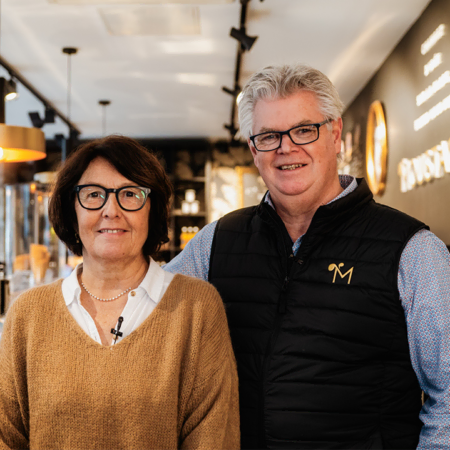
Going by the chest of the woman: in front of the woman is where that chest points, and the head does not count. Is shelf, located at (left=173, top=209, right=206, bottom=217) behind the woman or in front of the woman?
behind

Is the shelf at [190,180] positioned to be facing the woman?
yes

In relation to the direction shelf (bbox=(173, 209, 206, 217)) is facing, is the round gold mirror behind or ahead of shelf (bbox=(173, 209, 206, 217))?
ahead

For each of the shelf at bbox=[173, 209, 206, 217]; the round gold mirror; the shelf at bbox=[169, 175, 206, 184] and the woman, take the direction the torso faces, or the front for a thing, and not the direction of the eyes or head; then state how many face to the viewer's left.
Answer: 1

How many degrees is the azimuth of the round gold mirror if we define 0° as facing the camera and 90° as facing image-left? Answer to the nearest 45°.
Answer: approximately 90°

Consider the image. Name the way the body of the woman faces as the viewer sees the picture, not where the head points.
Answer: toward the camera

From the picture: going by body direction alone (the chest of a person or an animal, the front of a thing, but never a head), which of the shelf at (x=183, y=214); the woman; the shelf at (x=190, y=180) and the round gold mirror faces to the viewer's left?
the round gold mirror

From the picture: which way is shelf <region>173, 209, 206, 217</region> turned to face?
toward the camera

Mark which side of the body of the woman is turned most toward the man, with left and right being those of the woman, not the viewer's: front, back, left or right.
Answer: left

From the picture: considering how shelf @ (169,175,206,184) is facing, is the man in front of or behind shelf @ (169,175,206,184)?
in front
